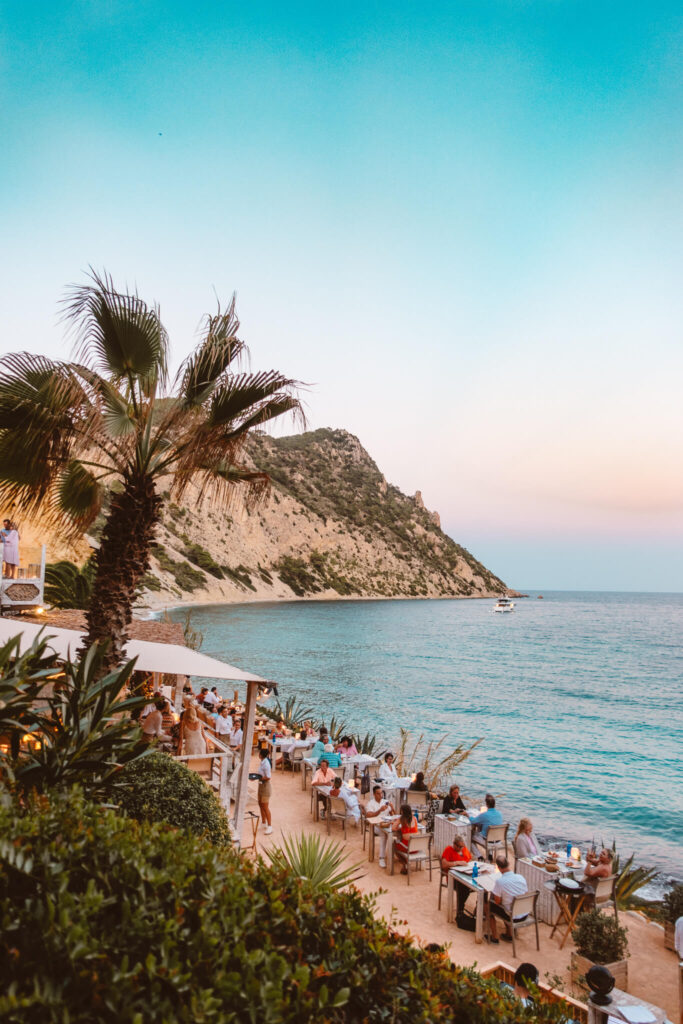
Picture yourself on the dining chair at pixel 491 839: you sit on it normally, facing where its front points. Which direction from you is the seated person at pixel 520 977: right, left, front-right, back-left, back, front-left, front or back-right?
back-left

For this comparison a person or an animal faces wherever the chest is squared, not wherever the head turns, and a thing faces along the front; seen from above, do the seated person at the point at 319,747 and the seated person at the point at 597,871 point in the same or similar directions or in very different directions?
very different directions

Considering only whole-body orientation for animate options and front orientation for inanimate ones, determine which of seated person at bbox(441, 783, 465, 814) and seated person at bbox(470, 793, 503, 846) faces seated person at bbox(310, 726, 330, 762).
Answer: seated person at bbox(470, 793, 503, 846)

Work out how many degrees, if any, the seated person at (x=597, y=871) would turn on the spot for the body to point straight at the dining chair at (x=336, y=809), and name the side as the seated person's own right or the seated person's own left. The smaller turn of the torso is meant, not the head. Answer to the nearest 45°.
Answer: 0° — they already face it

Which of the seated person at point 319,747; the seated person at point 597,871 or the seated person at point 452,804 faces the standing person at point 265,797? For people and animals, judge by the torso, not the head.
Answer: the seated person at point 597,871

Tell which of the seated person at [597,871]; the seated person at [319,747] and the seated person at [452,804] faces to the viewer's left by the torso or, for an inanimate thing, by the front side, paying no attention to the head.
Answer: the seated person at [597,871]

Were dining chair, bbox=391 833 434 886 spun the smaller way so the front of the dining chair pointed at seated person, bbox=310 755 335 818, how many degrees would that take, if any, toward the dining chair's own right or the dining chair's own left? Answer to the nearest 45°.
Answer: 0° — it already faces them

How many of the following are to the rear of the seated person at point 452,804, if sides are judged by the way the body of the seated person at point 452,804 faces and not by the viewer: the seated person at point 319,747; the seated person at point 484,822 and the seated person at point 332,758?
2

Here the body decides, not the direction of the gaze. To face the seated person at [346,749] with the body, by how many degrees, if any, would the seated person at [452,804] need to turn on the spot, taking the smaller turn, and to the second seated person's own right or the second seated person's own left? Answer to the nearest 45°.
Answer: approximately 180°

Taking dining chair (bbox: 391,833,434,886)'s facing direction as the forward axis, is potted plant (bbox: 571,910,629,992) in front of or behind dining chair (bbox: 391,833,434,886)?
behind

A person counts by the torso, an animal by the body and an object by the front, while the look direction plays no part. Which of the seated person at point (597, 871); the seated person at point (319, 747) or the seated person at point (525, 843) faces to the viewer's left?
the seated person at point (597, 871)
